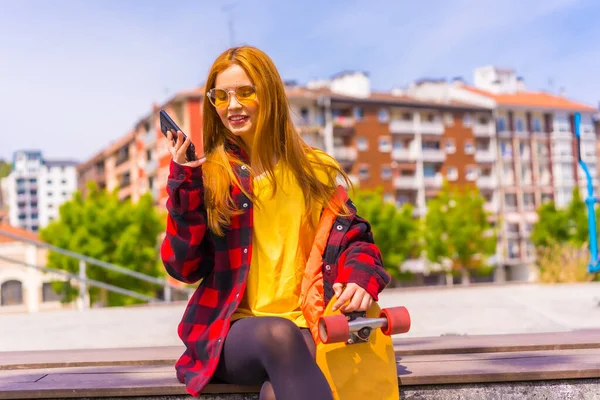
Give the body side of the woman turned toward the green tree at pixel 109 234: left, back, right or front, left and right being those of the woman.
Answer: back

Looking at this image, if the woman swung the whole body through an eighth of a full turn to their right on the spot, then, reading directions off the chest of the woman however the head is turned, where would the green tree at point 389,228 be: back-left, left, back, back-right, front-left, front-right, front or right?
back-right

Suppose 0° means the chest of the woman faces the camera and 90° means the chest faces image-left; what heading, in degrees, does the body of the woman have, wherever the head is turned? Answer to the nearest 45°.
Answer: approximately 0°
